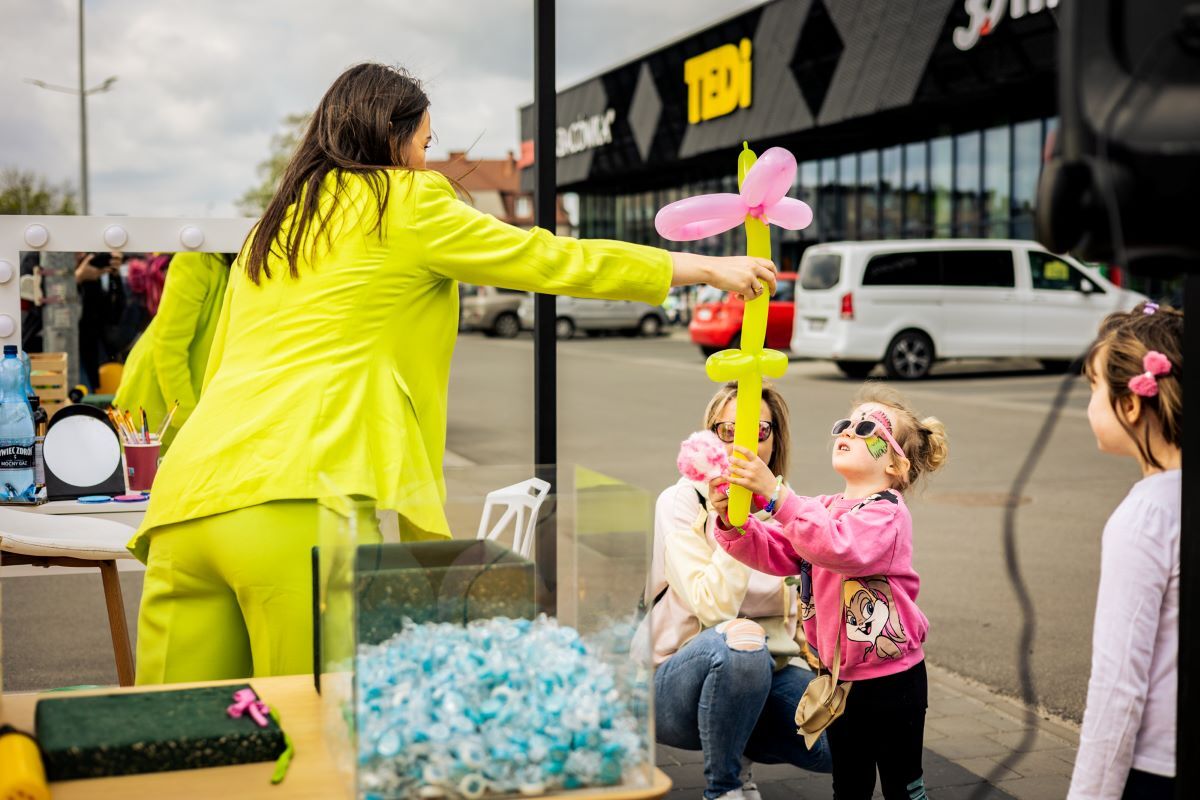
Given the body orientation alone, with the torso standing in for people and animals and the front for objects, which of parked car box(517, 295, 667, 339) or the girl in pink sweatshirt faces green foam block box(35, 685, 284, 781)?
the girl in pink sweatshirt

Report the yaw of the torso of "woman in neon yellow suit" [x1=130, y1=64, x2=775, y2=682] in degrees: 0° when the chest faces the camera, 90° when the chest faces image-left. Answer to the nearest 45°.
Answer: approximately 225°

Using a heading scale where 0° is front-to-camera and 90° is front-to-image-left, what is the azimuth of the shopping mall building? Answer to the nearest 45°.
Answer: approximately 45°

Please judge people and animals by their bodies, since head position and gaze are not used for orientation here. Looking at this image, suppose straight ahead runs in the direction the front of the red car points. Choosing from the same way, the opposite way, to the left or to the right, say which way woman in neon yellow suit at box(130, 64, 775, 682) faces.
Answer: the opposite way

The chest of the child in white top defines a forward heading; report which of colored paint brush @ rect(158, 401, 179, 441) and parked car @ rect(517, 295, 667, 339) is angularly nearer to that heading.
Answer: the colored paint brush

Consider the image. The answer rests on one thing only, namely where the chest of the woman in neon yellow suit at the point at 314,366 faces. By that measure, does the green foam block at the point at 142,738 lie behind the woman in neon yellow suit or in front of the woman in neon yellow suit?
behind

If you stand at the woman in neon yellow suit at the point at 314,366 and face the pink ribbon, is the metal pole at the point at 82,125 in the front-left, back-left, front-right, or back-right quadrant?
back-right

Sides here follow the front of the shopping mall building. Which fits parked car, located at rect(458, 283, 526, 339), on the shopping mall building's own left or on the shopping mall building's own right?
on the shopping mall building's own right

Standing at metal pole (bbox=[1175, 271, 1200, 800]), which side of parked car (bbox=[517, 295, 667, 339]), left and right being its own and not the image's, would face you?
right

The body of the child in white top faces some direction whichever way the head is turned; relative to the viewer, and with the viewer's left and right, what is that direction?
facing to the left of the viewer

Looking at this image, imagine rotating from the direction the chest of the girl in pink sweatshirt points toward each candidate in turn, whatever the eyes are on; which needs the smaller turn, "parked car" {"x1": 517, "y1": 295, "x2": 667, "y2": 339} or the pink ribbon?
the pink ribbon

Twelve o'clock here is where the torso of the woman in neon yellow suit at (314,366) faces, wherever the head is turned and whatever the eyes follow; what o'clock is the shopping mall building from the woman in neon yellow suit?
The shopping mall building is roughly at 11 o'clock from the woman in neon yellow suit.
